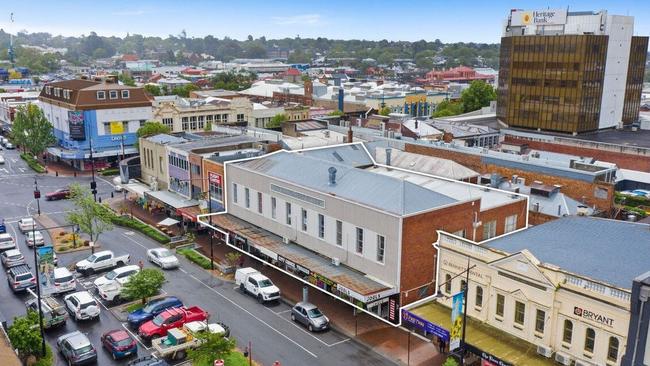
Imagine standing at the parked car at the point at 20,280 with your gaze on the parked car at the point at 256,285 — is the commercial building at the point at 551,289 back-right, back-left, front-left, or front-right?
front-right

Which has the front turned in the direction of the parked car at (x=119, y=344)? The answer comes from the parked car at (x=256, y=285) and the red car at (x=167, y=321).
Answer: the red car

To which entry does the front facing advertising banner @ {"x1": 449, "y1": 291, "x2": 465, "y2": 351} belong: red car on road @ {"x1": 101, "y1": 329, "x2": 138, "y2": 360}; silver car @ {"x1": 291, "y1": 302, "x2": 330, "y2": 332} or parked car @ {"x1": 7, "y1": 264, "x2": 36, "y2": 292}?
the silver car

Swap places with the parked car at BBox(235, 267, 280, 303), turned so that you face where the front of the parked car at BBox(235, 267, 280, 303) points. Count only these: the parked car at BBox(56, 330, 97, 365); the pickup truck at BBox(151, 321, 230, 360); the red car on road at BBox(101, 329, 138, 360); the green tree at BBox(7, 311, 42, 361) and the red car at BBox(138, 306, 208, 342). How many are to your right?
5

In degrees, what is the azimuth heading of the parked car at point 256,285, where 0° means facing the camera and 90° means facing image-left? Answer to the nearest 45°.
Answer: approximately 315°

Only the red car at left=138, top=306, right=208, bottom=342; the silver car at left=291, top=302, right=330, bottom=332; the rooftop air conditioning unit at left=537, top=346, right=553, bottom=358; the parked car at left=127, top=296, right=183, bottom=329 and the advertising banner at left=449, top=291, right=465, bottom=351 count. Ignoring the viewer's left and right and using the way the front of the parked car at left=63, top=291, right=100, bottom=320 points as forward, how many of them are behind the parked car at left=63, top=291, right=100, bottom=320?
5

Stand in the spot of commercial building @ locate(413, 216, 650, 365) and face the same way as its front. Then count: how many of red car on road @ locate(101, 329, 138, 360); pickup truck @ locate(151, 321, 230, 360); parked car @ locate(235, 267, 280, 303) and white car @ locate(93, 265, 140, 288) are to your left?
0

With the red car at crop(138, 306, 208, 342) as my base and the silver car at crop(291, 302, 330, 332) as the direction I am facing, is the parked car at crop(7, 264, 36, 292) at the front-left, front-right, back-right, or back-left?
back-left

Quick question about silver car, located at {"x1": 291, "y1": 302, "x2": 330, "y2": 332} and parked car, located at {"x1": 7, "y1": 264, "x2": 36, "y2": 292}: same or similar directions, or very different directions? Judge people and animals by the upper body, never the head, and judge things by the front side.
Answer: very different directions

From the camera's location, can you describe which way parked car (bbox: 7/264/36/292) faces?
facing away from the viewer and to the left of the viewer

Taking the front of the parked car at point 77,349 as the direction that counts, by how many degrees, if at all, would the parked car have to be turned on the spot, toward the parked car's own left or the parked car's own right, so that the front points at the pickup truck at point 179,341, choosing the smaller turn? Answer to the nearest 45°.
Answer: approximately 135° to the parked car's own right

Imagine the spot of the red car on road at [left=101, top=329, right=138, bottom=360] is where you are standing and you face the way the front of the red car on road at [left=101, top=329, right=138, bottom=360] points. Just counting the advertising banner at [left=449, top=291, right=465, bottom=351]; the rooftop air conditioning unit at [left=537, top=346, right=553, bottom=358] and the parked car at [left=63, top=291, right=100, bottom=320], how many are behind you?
2

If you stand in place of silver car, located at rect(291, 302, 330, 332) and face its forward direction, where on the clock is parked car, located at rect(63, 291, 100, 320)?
The parked car is roughly at 5 o'clock from the silver car.

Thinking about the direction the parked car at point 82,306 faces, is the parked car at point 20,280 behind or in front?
in front

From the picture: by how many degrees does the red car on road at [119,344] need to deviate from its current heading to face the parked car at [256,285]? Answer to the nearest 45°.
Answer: approximately 90° to its right

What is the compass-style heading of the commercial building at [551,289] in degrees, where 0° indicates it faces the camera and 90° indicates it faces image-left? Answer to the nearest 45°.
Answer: approximately 45°
